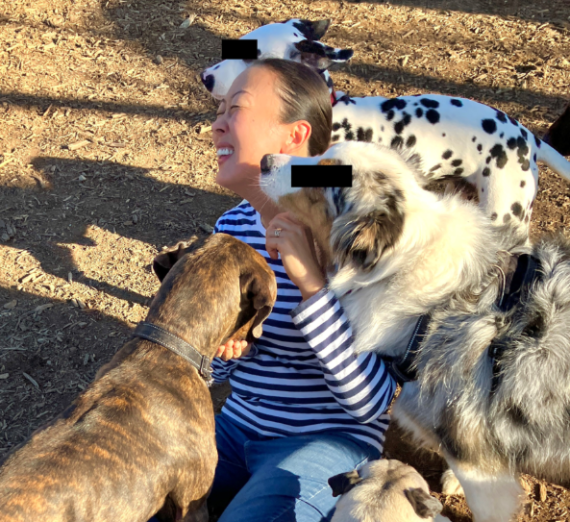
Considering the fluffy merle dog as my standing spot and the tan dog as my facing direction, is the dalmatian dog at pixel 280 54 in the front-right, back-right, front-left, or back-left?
back-right

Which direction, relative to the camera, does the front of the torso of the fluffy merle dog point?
to the viewer's left

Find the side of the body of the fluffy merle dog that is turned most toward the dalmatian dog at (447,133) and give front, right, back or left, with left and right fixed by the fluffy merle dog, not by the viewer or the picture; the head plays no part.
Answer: right

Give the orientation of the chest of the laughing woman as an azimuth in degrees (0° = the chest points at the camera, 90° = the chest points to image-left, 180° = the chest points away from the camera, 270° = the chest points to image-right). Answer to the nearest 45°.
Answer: approximately 45°

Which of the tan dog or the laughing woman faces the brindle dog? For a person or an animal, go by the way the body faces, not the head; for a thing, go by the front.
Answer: the laughing woman

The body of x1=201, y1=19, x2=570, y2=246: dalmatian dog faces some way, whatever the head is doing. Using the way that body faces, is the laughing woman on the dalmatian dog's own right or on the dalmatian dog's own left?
on the dalmatian dog's own left

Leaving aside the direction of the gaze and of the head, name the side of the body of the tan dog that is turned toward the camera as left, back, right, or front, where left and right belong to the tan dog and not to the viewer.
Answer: back

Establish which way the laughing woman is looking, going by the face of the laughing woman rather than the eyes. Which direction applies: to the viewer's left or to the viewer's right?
to the viewer's left

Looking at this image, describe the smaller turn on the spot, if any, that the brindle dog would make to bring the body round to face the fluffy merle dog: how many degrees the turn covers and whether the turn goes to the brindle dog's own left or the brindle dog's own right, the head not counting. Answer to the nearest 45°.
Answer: approximately 45° to the brindle dog's own right

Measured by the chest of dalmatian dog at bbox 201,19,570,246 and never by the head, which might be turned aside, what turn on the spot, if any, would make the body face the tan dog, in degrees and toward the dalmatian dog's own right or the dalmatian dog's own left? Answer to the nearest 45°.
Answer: approximately 90° to the dalmatian dog's own left

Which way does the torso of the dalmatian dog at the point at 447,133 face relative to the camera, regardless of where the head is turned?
to the viewer's left

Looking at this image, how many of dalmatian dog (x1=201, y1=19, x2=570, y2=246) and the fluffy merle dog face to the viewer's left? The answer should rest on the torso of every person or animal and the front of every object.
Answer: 2
